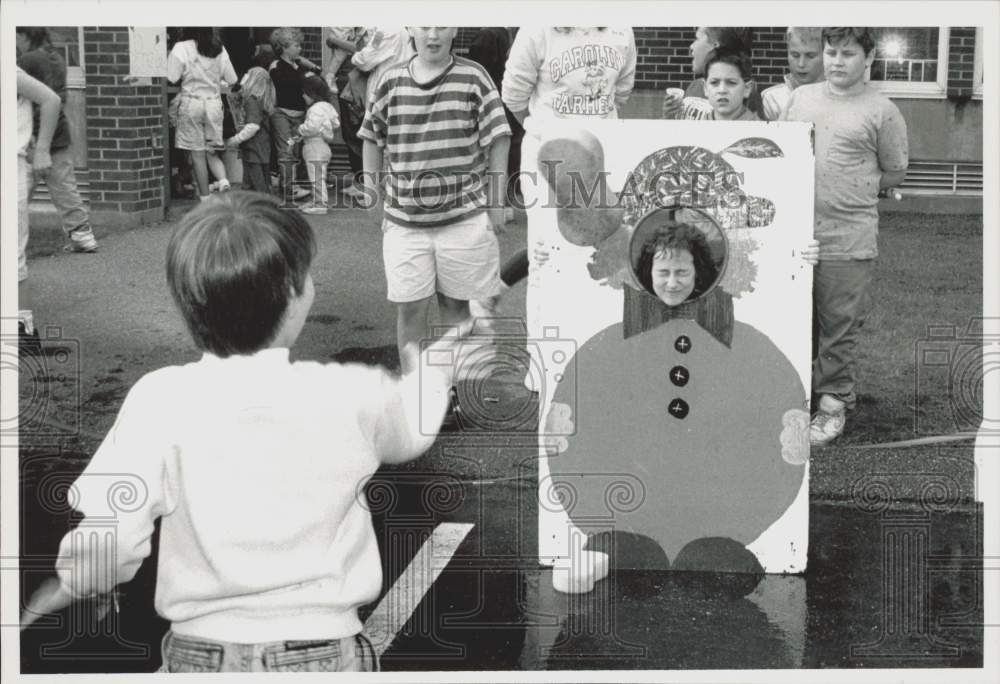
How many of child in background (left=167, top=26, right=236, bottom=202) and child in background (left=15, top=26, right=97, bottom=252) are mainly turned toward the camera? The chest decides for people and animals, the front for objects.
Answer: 0

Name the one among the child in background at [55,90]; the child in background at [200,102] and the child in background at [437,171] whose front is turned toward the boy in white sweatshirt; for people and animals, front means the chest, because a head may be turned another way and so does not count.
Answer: the child in background at [437,171]

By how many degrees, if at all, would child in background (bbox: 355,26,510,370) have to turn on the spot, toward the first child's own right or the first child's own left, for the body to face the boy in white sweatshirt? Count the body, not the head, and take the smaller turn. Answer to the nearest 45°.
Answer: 0° — they already face them

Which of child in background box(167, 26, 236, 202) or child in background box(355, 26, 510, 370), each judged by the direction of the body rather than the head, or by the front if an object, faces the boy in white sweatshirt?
child in background box(355, 26, 510, 370)

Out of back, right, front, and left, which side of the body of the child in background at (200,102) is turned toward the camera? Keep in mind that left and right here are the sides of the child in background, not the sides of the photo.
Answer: back

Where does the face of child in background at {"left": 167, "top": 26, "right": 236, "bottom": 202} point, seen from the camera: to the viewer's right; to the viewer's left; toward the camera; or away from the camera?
away from the camera

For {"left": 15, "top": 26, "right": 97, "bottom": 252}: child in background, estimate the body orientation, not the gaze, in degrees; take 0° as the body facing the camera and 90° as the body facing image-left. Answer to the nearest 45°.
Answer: approximately 90°

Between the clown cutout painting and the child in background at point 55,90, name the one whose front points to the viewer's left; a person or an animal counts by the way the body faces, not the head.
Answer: the child in background
